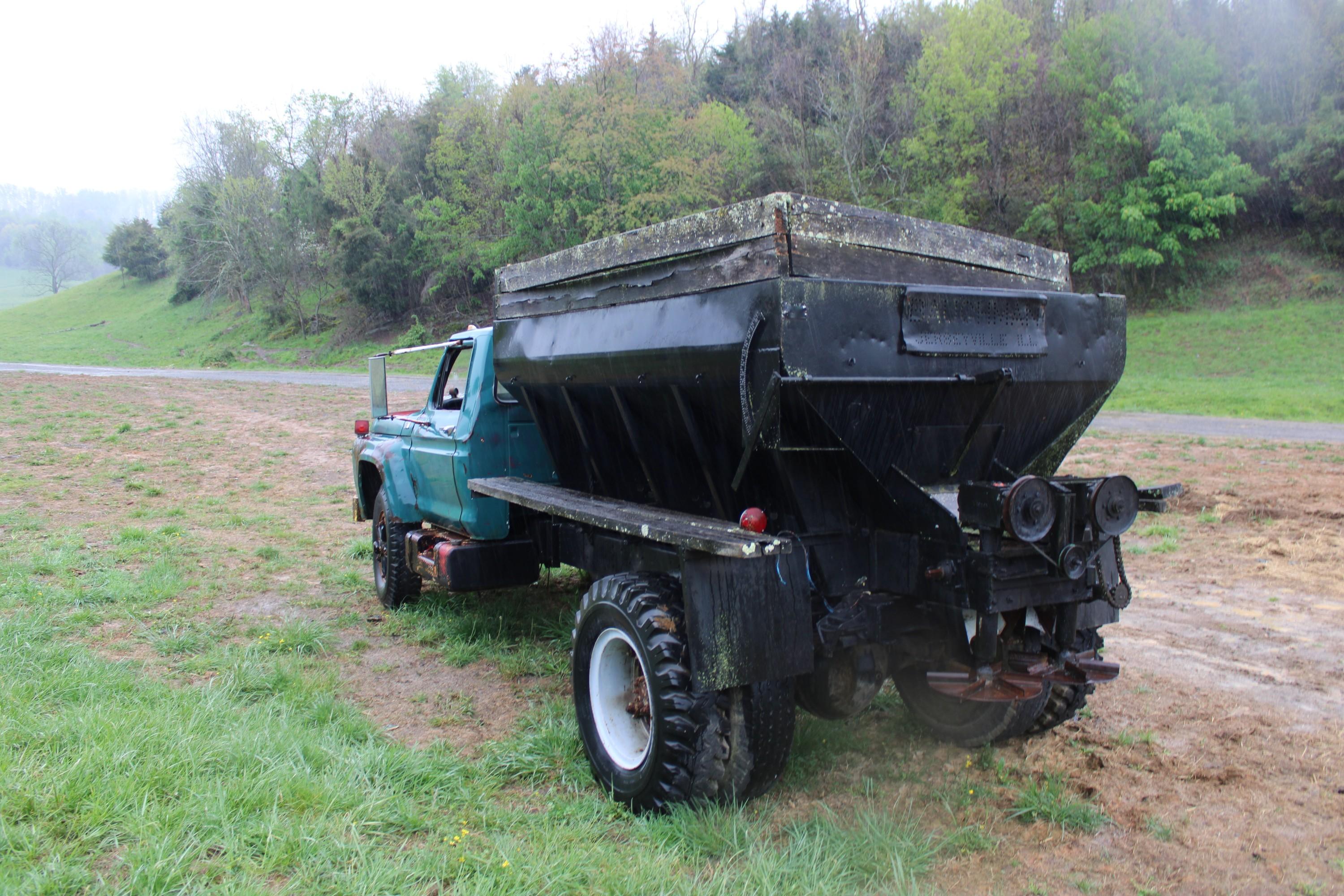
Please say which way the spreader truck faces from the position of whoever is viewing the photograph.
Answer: facing away from the viewer and to the left of the viewer

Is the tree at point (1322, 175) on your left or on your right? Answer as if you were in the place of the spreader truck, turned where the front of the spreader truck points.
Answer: on your right
